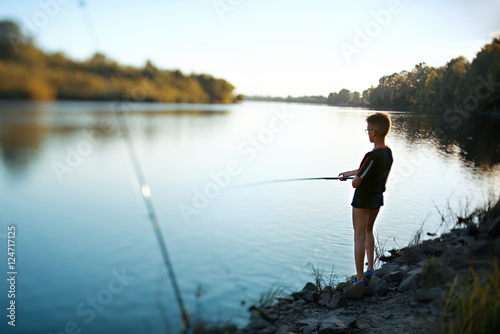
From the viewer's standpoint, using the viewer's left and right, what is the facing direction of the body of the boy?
facing away from the viewer and to the left of the viewer

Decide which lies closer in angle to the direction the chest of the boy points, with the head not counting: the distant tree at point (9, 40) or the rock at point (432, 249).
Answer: the distant tree

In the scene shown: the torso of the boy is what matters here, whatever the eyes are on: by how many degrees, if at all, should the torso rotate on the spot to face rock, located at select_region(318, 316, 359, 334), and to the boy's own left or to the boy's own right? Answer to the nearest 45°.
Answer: approximately 90° to the boy's own left

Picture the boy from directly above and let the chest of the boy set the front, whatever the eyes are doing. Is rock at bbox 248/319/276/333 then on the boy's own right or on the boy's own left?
on the boy's own left

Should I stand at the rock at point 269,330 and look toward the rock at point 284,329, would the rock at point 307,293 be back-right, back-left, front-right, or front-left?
front-left

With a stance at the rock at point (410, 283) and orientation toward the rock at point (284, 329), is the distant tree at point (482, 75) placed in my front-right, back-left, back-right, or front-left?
back-right

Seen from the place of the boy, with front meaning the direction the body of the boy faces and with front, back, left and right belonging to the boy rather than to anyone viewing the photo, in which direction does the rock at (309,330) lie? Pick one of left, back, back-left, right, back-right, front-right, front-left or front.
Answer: left

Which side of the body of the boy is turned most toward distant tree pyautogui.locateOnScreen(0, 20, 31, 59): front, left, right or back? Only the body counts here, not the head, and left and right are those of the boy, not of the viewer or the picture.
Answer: front

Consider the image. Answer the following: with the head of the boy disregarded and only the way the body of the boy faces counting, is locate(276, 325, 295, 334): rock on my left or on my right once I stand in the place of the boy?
on my left
